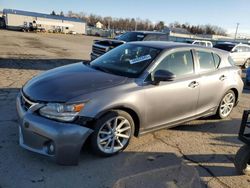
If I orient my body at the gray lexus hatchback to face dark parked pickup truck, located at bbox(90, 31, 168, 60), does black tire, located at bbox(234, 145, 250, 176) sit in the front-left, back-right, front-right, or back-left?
back-right

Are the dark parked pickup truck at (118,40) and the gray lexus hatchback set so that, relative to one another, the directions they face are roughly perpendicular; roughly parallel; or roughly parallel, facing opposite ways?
roughly parallel

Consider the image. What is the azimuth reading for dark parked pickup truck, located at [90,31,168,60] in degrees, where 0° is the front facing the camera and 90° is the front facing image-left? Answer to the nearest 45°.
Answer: approximately 45°

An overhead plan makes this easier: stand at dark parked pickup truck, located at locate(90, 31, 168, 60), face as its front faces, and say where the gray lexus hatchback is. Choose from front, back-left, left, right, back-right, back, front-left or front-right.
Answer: front-left

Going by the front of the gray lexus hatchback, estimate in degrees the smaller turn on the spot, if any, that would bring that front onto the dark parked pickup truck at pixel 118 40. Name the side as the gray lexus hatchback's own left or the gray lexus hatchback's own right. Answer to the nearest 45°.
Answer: approximately 135° to the gray lexus hatchback's own right

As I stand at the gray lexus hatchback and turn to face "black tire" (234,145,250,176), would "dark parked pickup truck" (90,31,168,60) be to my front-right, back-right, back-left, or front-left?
back-left

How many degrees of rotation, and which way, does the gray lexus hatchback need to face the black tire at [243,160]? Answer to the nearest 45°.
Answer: approximately 135° to its left

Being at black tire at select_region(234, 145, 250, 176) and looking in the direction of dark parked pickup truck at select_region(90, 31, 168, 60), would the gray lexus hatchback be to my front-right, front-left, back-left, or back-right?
front-left

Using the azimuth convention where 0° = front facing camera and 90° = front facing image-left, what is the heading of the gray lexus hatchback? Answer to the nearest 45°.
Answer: approximately 45°

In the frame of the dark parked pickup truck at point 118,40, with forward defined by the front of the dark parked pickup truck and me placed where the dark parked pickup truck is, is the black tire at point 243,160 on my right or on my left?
on my left

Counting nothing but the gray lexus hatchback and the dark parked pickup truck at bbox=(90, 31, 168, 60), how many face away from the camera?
0
